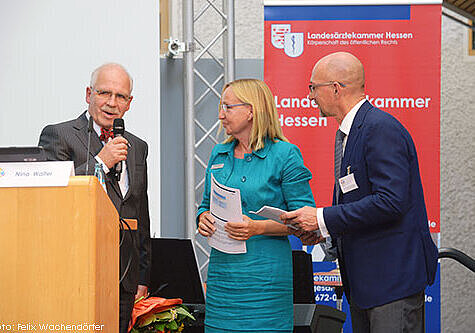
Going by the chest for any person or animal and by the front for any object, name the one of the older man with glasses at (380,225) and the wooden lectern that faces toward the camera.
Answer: the wooden lectern

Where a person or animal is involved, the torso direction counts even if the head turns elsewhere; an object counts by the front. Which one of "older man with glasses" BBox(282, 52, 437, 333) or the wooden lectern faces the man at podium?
the older man with glasses

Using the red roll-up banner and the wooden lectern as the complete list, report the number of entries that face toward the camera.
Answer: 2

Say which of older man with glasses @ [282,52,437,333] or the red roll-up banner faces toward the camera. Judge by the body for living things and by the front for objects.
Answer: the red roll-up banner

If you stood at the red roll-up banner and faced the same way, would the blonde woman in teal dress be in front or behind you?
in front

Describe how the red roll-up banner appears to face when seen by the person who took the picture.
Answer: facing the viewer

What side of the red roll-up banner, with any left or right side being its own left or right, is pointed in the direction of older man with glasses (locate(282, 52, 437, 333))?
front

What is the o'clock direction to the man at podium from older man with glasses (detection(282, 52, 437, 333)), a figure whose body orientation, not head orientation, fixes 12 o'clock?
The man at podium is roughly at 12 o'clock from the older man with glasses.

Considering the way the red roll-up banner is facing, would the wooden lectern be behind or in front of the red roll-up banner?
in front

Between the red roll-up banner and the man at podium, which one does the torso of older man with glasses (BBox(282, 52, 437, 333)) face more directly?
the man at podium

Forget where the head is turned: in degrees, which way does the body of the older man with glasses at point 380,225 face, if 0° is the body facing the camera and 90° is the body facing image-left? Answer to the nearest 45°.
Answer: approximately 90°

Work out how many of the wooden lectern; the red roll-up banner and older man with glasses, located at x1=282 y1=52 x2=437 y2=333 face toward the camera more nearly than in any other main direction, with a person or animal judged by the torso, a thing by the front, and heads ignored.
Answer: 2

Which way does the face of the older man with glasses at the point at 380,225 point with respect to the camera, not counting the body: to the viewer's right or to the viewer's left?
to the viewer's left
